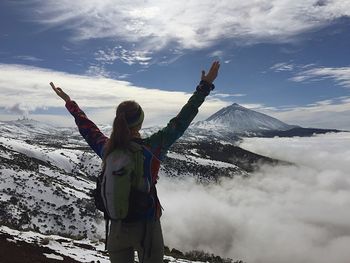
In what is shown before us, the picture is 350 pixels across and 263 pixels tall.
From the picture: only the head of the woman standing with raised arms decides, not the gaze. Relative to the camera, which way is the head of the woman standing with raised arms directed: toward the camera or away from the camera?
away from the camera

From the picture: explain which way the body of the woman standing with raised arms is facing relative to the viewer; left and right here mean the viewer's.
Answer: facing away from the viewer and to the right of the viewer
